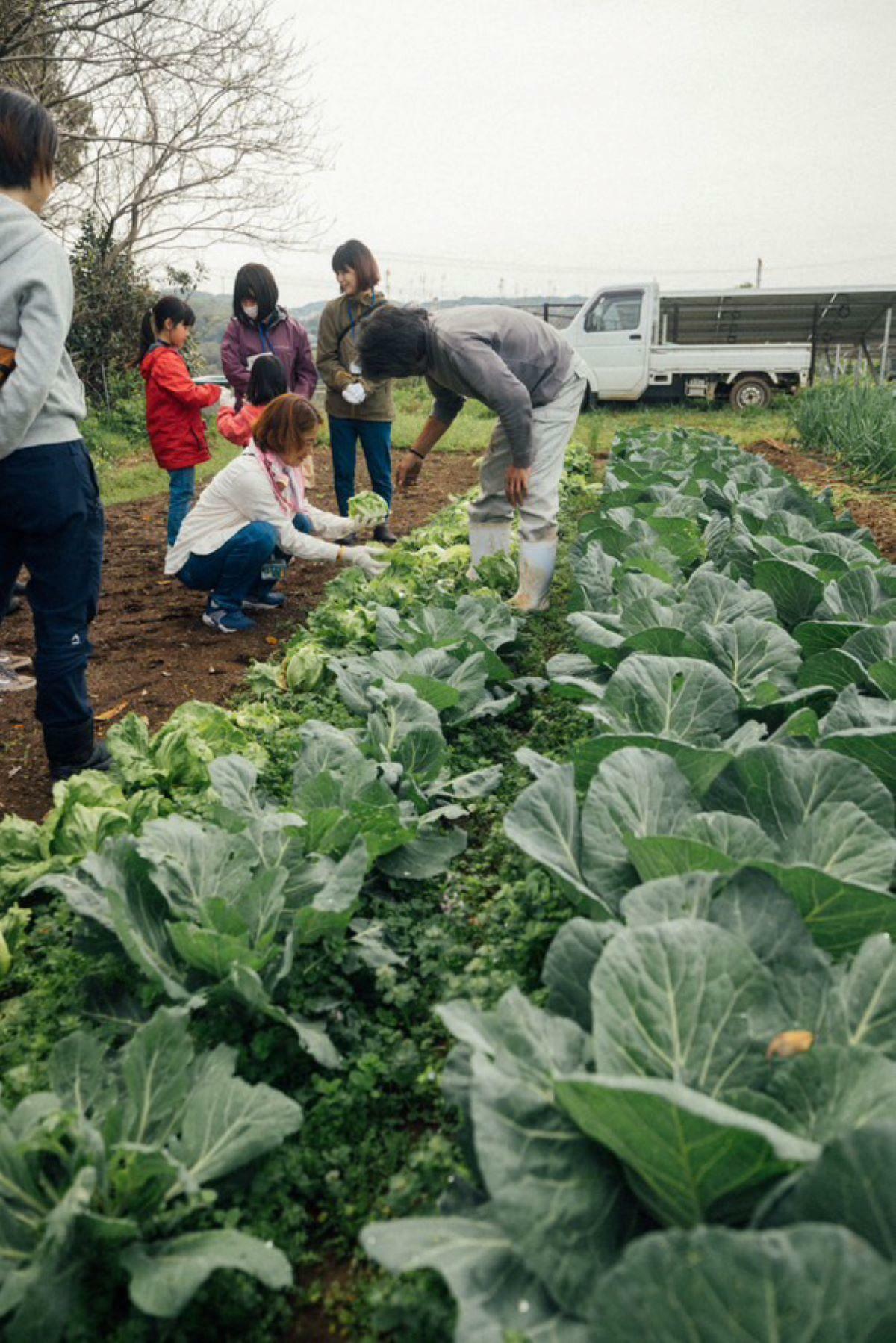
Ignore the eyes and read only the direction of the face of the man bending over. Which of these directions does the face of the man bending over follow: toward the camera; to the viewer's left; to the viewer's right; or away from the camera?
to the viewer's left

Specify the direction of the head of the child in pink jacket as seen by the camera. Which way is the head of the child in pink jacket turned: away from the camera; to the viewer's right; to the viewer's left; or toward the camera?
away from the camera

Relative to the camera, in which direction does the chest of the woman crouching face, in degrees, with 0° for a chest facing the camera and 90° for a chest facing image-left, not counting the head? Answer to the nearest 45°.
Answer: approximately 270°

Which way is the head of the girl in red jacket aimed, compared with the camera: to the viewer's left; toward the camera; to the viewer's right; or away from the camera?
to the viewer's right

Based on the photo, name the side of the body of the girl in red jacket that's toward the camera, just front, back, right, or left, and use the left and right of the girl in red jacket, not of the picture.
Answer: right

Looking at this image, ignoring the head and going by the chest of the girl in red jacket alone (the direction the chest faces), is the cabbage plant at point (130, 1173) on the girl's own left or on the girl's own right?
on the girl's own right

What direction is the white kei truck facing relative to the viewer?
to the viewer's left

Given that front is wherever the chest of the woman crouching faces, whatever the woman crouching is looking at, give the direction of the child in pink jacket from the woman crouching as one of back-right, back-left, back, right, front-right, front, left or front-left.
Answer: left

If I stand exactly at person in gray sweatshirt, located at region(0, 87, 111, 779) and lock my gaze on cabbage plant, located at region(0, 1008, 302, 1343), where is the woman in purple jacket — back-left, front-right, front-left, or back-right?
back-left

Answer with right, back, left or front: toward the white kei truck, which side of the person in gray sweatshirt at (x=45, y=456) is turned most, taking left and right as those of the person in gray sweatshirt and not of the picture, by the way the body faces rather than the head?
front

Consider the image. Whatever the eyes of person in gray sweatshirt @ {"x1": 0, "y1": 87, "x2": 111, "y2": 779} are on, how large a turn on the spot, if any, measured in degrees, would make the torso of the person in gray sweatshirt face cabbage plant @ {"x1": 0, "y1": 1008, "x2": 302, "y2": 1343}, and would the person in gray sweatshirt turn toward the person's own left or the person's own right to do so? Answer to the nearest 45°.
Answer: approximately 135° to the person's own right

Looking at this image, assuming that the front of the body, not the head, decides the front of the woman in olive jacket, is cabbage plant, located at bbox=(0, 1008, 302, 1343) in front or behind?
in front

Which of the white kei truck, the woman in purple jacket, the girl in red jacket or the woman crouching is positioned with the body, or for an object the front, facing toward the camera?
the woman in purple jacket

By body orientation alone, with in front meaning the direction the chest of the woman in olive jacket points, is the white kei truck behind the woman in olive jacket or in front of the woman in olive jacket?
behind

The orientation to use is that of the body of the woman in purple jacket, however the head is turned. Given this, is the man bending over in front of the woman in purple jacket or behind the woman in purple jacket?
in front
